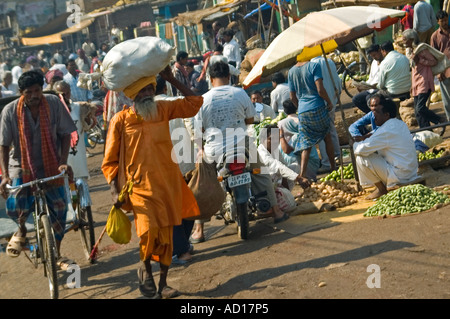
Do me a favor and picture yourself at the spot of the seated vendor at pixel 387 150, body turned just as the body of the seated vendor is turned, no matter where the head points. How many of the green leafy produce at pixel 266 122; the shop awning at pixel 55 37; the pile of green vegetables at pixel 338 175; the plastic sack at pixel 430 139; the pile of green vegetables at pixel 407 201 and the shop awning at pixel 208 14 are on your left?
1

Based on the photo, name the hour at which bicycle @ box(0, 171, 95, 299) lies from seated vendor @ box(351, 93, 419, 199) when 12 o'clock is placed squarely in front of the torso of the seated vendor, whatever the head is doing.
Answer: The bicycle is roughly at 11 o'clock from the seated vendor.

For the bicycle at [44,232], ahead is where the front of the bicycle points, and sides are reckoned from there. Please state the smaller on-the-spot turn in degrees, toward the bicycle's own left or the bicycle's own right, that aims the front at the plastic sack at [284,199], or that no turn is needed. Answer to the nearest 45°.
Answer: approximately 90° to the bicycle's own left

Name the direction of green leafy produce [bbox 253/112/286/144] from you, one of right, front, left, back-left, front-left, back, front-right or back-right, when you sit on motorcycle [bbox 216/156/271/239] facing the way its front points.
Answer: front

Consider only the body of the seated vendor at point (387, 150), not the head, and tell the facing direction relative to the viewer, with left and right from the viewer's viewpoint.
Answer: facing to the left of the viewer

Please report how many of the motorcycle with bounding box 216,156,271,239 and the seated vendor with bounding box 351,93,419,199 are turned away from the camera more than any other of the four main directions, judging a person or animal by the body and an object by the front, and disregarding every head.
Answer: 1

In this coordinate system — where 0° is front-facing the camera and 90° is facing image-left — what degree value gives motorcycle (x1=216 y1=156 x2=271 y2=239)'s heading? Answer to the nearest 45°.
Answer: approximately 180°

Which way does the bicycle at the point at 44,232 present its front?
toward the camera

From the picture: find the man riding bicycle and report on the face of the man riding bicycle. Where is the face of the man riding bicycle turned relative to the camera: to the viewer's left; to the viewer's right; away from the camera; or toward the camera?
toward the camera

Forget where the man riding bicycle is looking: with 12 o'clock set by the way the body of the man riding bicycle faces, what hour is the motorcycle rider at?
The motorcycle rider is roughly at 9 o'clock from the man riding bicycle.

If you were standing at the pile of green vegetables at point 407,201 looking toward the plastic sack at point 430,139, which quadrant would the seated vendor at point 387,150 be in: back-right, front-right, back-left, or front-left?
front-left

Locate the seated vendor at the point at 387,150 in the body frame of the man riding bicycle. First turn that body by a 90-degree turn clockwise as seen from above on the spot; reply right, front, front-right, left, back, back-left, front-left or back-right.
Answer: back

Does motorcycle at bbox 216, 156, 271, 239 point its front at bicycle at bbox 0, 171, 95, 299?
no

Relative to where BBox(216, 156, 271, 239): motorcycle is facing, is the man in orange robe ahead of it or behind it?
behind

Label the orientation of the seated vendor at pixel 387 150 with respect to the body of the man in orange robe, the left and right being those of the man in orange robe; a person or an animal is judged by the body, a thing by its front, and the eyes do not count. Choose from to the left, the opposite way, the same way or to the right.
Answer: to the right

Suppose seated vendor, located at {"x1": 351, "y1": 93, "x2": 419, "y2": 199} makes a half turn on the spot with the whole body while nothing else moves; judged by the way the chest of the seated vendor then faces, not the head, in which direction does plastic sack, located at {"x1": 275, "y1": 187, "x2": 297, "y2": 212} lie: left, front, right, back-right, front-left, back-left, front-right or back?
back

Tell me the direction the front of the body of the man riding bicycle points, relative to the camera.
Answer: toward the camera
